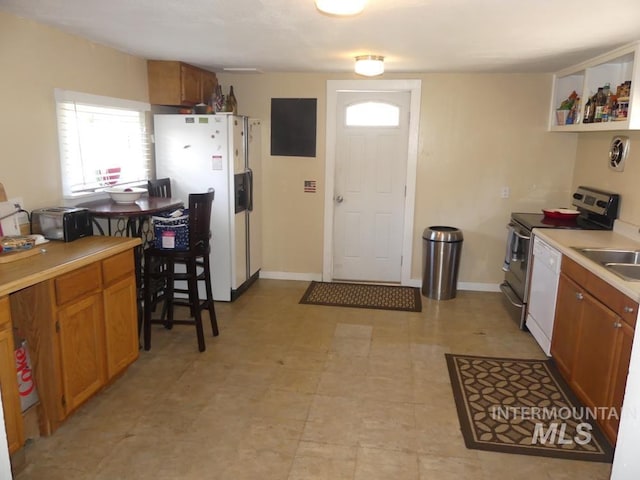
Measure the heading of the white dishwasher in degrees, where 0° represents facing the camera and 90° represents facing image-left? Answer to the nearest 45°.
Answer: approximately 45°

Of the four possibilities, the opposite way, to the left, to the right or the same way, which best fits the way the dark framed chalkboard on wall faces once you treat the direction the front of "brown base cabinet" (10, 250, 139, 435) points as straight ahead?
to the right

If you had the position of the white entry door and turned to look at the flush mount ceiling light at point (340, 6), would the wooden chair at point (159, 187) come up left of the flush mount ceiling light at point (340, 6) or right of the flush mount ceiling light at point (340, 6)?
right

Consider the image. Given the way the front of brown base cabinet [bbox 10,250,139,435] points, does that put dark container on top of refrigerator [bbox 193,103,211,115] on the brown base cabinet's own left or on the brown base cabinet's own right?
on the brown base cabinet's own left

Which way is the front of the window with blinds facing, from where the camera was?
facing the viewer and to the right of the viewer

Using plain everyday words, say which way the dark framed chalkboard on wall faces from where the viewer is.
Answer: facing the viewer

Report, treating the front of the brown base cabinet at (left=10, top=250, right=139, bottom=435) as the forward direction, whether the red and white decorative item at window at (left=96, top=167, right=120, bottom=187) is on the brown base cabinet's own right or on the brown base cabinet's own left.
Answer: on the brown base cabinet's own left

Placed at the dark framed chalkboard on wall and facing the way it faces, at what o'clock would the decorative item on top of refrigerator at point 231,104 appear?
The decorative item on top of refrigerator is roughly at 2 o'clock from the dark framed chalkboard on wall.

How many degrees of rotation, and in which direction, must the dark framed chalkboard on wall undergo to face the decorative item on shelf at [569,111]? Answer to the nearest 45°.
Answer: approximately 90° to its left

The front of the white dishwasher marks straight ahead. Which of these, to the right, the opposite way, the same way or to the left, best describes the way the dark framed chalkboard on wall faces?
to the left
